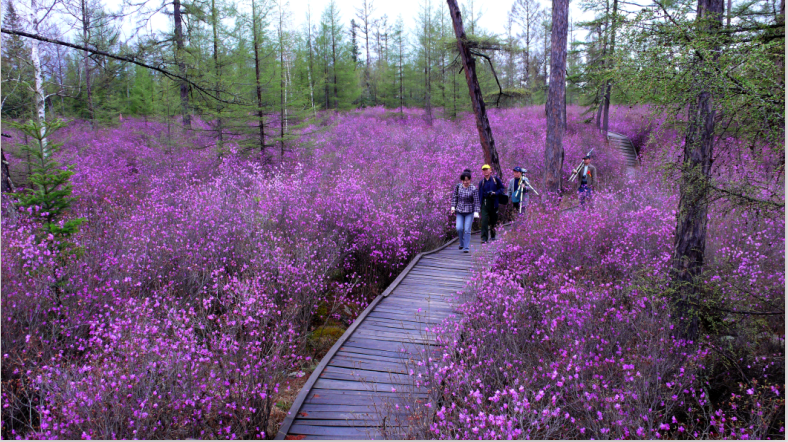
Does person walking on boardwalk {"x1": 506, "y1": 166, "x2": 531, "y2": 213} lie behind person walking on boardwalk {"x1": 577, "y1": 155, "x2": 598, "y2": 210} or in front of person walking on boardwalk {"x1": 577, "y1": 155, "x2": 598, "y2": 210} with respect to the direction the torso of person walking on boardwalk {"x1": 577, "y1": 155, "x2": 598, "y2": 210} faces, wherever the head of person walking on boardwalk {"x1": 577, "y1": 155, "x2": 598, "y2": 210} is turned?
in front

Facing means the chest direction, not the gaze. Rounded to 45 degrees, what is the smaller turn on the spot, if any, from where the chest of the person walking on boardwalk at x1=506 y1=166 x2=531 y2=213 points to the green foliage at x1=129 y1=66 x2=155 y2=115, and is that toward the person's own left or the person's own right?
approximately 90° to the person's own right

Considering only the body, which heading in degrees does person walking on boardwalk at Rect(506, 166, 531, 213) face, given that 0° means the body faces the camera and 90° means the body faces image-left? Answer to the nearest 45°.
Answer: approximately 45°

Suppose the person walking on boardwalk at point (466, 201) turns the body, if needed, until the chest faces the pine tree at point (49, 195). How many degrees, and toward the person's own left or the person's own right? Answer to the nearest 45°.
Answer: approximately 45° to the person's own right

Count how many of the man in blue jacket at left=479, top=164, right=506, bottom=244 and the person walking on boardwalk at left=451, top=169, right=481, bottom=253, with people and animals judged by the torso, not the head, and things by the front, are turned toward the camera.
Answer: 2

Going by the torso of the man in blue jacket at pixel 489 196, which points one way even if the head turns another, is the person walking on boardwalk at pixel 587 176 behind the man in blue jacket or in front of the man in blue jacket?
behind

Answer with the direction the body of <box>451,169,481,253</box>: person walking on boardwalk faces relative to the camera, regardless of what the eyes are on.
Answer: toward the camera

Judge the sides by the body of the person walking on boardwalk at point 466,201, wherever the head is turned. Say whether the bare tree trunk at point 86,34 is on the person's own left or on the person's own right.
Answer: on the person's own right

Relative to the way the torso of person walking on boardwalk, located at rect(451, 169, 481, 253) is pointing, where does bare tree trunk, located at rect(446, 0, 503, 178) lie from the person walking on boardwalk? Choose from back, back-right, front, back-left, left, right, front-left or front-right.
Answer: back

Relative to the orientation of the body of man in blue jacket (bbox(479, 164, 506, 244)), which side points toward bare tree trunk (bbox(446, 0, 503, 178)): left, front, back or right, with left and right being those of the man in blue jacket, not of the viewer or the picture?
back
